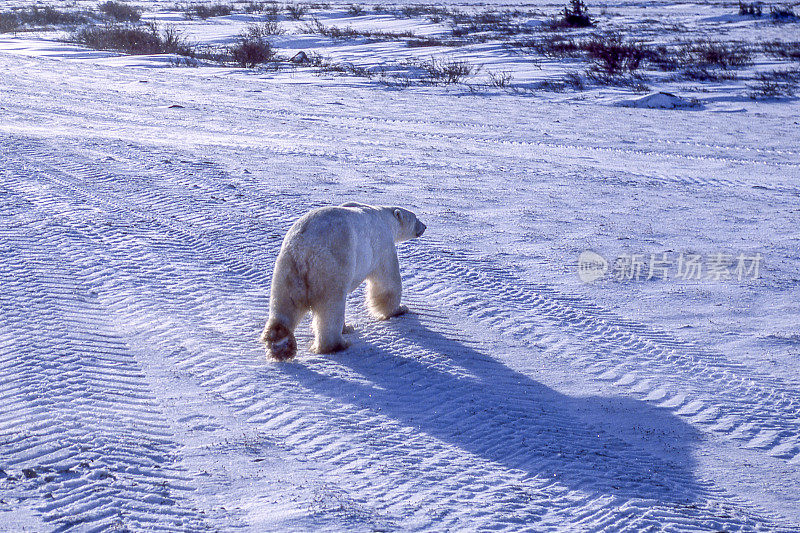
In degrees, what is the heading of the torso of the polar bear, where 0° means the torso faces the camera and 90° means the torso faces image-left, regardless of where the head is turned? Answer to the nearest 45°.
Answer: approximately 225°
